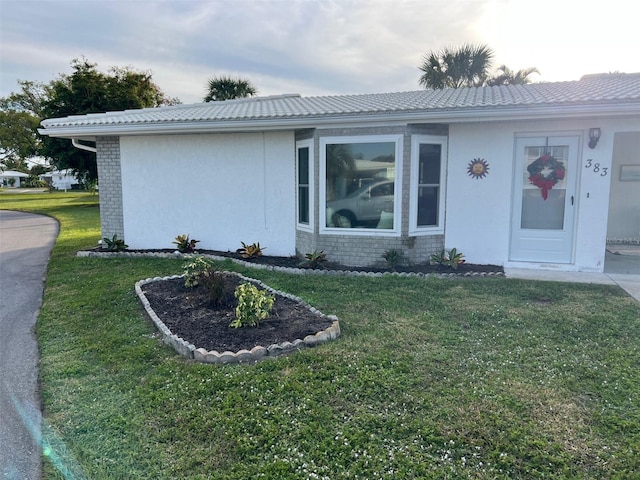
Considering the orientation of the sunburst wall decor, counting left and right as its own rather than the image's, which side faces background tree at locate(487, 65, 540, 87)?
back

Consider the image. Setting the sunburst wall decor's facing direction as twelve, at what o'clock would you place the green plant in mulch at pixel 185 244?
The green plant in mulch is roughly at 3 o'clock from the sunburst wall decor.

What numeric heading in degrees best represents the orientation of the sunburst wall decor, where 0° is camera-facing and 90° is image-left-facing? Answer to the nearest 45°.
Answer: approximately 0°

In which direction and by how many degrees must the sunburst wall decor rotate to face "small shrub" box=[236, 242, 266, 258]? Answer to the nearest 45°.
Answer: approximately 90° to its right

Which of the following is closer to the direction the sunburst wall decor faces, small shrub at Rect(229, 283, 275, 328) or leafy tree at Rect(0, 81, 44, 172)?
the small shrub

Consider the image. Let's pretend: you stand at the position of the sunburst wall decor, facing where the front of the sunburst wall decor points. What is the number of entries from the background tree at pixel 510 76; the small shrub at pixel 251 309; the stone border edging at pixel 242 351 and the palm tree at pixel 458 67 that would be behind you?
2

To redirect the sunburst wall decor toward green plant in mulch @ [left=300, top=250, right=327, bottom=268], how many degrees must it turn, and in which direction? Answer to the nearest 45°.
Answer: approximately 90° to its right

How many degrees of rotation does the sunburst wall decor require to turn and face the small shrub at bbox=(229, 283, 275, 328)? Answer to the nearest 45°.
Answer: approximately 45° to its right

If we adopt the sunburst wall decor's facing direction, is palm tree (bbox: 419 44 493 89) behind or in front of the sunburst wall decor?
behind

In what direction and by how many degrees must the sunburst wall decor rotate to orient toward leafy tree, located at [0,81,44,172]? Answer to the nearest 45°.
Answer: approximately 135° to its right

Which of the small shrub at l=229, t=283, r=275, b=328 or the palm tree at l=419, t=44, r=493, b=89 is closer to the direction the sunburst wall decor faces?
the small shrub
